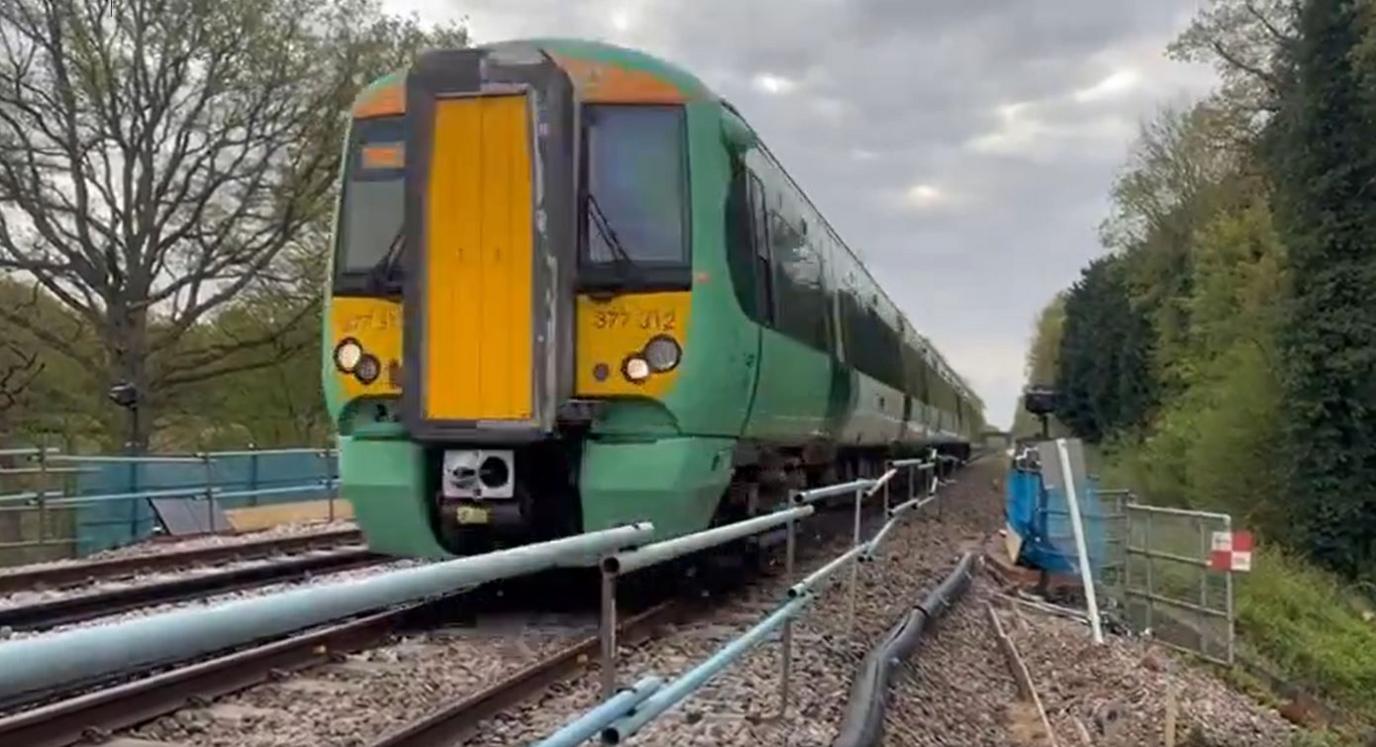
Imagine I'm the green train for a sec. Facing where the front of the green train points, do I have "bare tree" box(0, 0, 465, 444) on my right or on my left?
on my right

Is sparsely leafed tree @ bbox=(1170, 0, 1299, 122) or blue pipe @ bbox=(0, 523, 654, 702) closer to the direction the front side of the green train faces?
the blue pipe

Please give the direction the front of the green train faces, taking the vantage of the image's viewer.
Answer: facing the viewer and to the left of the viewer

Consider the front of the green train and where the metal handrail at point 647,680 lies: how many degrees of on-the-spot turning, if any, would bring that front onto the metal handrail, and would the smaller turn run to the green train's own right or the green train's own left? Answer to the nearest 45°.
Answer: approximately 45° to the green train's own left

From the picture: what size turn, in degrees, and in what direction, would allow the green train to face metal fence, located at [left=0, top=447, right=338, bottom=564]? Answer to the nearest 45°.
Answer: approximately 90° to its right
